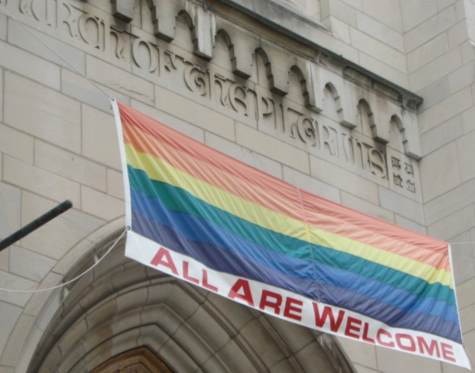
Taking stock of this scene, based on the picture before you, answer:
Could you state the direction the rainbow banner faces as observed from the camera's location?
facing the viewer and to the right of the viewer

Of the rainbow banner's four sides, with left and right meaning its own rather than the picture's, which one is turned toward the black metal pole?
right

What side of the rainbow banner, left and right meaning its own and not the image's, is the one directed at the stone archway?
back
